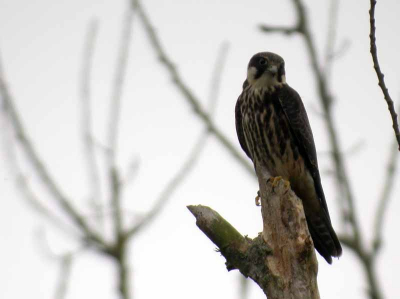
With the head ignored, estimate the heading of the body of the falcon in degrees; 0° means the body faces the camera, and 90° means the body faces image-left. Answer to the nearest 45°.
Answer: approximately 45°
